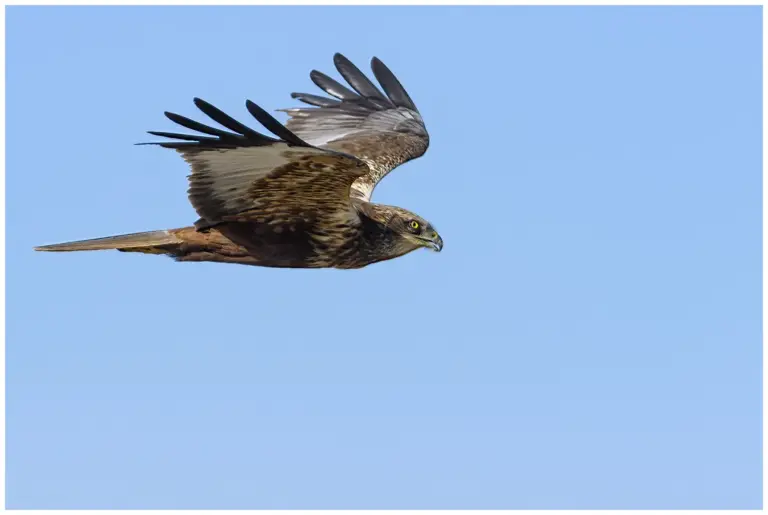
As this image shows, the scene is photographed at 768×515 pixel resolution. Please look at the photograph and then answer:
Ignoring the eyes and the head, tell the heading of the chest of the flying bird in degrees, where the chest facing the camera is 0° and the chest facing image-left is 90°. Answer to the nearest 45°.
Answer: approximately 270°
